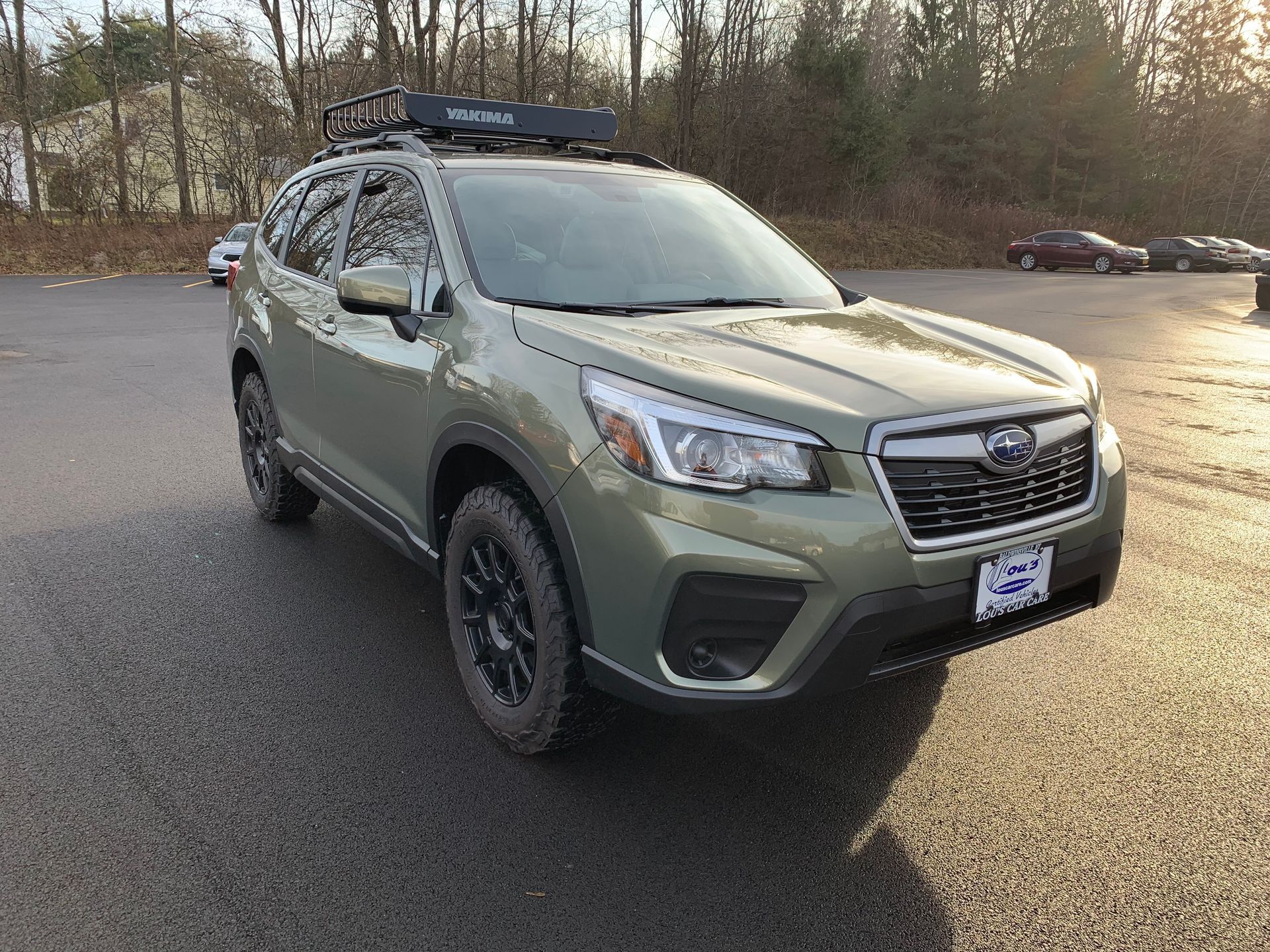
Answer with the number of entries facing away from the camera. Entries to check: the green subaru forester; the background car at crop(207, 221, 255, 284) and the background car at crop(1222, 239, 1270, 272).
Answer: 0

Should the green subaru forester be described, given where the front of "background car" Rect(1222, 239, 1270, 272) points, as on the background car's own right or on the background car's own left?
on the background car's own right

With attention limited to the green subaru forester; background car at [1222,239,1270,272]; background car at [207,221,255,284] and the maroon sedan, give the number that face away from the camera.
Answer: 0

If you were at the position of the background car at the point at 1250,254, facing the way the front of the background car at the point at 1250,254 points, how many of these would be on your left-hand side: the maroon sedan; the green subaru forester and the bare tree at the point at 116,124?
0

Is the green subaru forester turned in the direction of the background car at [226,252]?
no

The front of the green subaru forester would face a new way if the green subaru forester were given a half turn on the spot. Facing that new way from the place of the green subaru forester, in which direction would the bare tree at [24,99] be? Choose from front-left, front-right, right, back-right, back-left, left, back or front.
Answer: front

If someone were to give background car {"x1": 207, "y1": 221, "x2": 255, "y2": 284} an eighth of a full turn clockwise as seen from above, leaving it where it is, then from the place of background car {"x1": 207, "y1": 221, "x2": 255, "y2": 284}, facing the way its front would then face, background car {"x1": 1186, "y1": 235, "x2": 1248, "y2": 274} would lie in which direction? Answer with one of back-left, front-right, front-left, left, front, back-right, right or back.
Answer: back

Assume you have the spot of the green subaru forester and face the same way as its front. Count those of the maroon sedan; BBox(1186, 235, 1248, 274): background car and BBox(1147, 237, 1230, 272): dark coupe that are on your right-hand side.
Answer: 0

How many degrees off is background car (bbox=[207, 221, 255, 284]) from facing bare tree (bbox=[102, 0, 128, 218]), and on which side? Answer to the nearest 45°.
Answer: approximately 135° to its right

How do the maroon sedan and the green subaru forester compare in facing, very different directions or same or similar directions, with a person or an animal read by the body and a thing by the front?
same or similar directions

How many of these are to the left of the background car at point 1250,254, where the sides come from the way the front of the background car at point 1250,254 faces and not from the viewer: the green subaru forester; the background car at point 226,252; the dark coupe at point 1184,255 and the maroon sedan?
0

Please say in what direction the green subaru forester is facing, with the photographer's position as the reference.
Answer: facing the viewer and to the right of the viewer

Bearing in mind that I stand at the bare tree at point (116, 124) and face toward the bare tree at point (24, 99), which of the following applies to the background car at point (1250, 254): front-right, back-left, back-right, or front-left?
back-left

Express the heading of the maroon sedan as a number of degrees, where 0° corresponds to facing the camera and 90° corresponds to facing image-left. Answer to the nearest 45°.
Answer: approximately 315°
